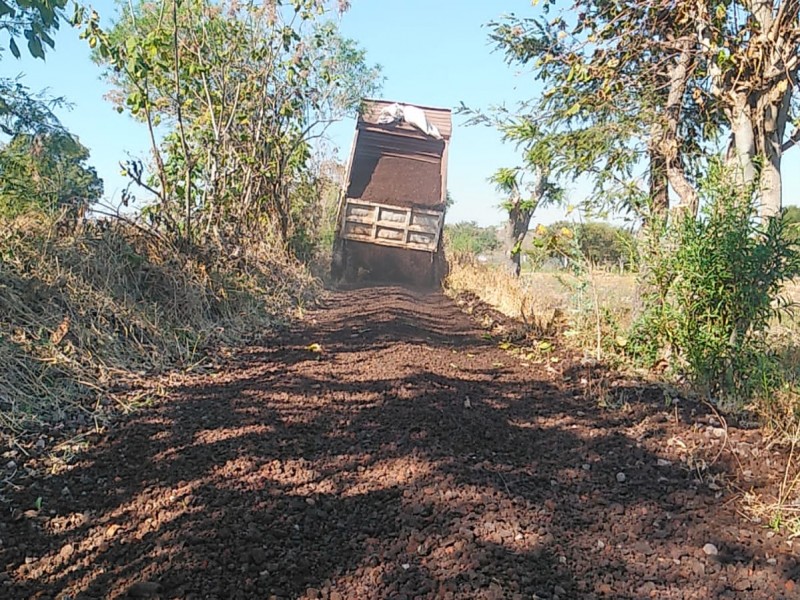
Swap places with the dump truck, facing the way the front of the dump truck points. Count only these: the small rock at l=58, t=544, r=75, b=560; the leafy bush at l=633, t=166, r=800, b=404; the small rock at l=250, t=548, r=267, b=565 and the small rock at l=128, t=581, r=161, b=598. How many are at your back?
4

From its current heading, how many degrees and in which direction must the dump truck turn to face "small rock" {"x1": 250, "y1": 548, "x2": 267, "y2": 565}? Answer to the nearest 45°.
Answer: approximately 180°

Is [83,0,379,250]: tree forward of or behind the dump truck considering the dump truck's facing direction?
behind

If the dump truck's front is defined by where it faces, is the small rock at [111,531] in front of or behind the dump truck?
behind

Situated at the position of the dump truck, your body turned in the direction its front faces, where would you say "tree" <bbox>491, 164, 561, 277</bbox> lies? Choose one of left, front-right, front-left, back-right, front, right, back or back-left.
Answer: right

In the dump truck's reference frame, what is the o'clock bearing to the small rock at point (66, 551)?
The small rock is roughly at 6 o'clock from the dump truck.

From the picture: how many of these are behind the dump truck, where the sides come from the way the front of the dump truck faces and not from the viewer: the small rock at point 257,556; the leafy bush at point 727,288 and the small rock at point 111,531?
3

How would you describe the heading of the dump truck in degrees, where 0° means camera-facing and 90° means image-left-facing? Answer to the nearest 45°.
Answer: approximately 180°

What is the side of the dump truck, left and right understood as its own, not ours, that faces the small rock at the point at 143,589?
back

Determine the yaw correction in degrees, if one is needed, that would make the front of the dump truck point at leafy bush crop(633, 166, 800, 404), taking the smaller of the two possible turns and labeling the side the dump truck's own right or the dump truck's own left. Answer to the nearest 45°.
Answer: approximately 180°
